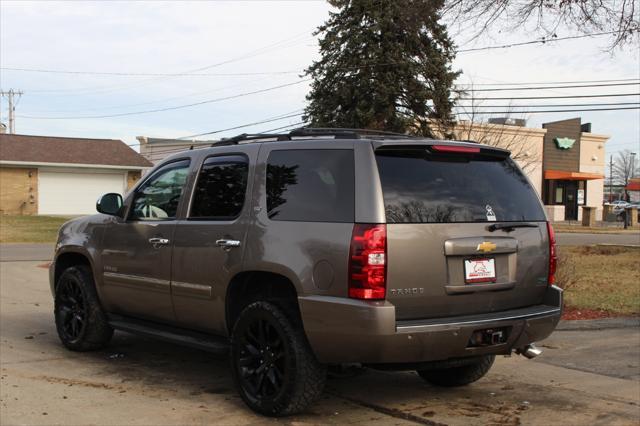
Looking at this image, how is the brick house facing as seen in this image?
toward the camera

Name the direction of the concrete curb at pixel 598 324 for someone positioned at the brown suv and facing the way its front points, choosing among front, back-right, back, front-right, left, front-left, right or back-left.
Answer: right

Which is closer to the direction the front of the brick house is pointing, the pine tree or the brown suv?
the brown suv

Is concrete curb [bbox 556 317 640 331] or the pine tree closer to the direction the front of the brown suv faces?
the pine tree

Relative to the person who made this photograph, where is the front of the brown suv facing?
facing away from the viewer and to the left of the viewer

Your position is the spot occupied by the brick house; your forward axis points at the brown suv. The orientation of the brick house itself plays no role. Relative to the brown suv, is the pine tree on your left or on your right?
left

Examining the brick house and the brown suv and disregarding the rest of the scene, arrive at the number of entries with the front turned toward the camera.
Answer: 1

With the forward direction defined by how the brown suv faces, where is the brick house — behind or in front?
in front

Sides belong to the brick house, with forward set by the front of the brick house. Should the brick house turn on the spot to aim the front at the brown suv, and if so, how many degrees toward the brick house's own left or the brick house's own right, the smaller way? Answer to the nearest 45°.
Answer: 0° — it already faces it

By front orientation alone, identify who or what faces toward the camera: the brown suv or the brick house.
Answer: the brick house

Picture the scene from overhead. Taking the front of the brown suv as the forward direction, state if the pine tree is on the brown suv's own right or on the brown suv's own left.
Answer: on the brown suv's own right

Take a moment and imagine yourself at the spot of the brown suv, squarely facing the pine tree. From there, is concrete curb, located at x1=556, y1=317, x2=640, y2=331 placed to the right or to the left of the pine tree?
right

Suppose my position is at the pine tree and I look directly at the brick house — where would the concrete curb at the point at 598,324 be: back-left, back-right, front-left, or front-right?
back-left
